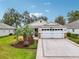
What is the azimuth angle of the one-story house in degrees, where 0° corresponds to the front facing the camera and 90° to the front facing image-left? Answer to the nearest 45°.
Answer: approximately 0°
